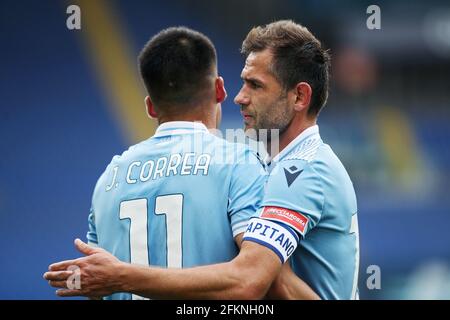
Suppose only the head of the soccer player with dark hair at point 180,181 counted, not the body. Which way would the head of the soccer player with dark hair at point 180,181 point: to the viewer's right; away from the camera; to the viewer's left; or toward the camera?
away from the camera

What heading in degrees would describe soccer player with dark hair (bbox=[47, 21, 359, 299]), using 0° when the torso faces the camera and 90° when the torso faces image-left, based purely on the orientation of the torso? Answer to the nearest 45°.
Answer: approximately 90°

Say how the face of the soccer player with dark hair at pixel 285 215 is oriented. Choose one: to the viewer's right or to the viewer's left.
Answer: to the viewer's left
